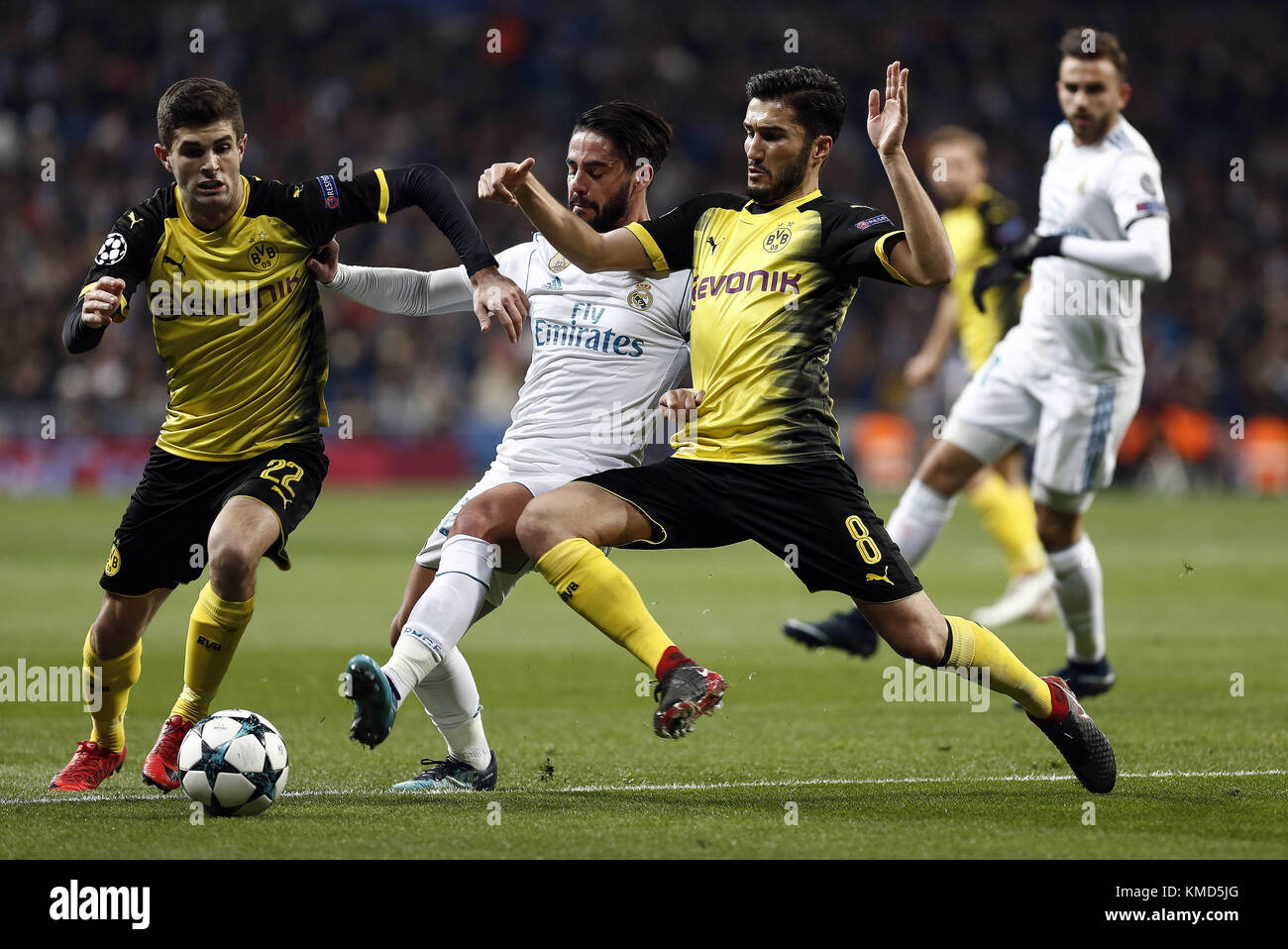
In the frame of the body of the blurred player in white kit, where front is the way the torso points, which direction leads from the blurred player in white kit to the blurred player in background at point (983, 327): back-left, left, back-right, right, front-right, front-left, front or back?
back-right

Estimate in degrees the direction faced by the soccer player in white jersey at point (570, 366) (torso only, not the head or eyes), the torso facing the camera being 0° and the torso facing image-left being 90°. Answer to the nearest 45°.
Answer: approximately 45°

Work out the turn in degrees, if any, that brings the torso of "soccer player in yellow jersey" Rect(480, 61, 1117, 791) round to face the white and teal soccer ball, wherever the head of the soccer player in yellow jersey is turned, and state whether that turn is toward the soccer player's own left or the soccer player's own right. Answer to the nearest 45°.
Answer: approximately 45° to the soccer player's own right

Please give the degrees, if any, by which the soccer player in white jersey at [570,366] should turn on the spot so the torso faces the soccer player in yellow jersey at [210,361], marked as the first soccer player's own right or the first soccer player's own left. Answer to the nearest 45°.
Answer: approximately 45° to the first soccer player's own right
